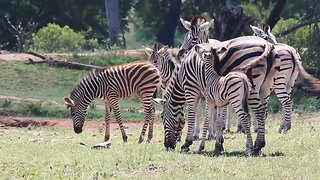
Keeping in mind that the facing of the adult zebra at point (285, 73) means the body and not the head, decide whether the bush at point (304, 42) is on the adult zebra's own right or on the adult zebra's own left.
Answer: on the adult zebra's own right

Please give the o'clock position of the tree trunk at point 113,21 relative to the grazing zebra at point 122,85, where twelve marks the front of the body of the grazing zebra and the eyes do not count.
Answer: The tree trunk is roughly at 3 o'clock from the grazing zebra.

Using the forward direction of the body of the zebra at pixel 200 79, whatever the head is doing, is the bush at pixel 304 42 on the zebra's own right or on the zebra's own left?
on the zebra's own right

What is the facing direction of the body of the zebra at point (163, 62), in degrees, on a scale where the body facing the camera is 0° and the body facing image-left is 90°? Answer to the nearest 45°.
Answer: approximately 45°

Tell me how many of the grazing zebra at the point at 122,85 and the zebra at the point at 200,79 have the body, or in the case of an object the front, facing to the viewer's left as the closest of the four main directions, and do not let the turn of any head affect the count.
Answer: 2

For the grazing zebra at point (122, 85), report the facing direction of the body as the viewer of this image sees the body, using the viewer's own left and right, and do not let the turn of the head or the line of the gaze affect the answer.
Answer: facing to the left of the viewer

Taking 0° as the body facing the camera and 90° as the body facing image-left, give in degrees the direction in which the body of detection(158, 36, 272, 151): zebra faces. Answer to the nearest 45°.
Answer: approximately 90°
